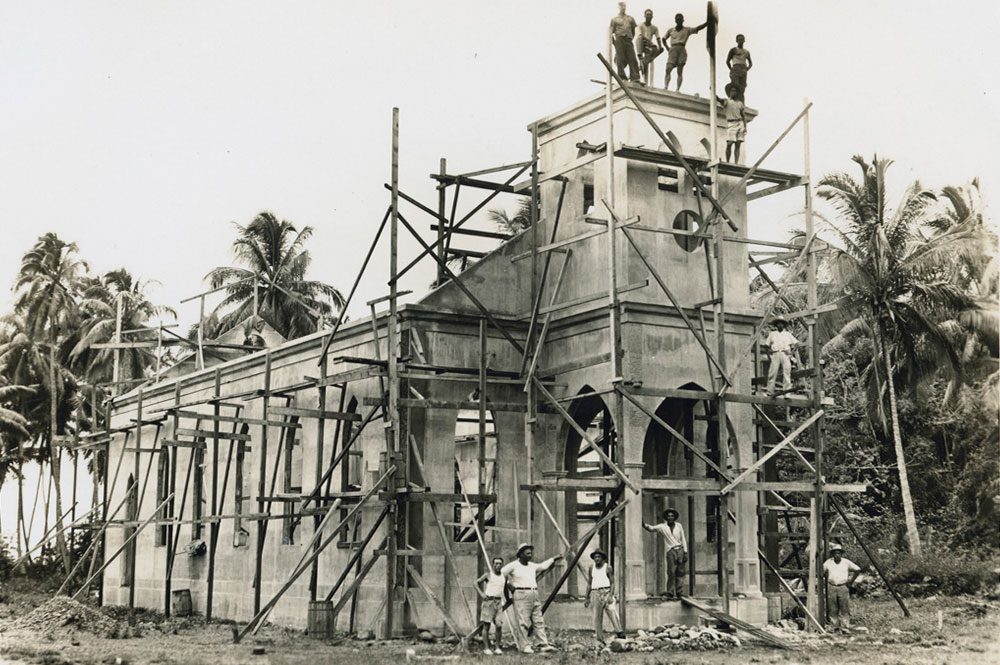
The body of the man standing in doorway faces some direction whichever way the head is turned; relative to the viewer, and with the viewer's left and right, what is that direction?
facing the viewer

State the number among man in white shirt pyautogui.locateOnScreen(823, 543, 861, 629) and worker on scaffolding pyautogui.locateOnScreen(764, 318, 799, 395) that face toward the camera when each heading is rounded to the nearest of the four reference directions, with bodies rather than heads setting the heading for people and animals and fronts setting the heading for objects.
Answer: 2

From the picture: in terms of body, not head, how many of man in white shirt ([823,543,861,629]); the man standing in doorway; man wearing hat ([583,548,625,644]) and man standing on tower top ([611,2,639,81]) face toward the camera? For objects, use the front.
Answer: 4

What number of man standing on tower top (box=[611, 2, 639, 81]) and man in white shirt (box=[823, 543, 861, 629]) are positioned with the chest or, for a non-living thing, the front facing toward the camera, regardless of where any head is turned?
2

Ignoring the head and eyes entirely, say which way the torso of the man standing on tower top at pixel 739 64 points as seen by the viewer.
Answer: toward the camera

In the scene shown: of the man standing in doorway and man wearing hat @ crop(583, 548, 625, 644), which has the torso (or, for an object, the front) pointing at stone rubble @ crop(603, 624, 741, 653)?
the man standing in doorway

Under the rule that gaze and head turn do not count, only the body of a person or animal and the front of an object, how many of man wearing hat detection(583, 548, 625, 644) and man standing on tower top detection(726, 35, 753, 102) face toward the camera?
2

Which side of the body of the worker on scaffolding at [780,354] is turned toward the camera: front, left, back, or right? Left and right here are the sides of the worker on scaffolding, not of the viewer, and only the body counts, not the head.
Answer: front
